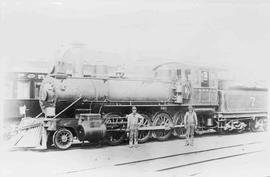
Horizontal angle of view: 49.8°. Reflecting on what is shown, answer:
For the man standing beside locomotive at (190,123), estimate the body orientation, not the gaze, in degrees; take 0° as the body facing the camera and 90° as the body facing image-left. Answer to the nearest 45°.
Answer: approximately 0°

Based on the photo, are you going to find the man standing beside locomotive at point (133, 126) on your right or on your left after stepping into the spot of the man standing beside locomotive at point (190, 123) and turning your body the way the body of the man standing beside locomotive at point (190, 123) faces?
on your right

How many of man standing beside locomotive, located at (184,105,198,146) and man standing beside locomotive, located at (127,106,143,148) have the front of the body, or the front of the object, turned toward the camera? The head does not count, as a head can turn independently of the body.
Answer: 2

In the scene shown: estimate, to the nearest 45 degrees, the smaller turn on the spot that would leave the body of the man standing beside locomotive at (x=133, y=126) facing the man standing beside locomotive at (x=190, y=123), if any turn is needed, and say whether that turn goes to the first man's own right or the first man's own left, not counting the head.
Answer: approximately 90° to the first man's own left

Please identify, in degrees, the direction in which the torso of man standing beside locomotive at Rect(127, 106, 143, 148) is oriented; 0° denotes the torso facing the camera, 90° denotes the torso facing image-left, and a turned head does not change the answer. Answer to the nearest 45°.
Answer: approximately 0°
